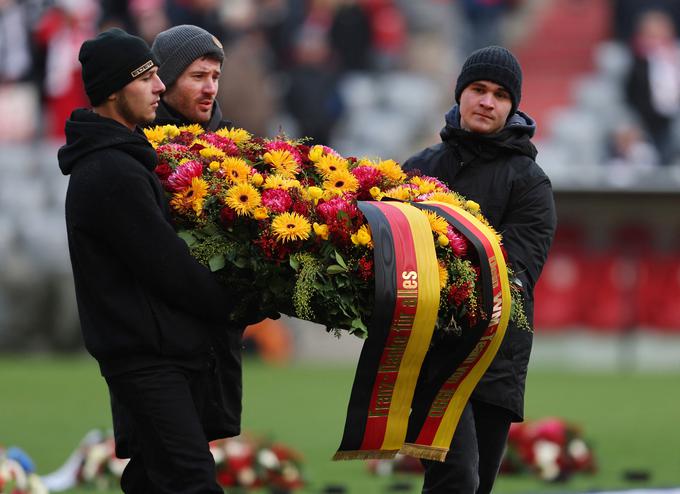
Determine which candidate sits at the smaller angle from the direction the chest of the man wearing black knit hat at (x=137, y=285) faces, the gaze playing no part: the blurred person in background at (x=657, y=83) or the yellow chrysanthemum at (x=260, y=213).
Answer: the yellow chrysanthemum

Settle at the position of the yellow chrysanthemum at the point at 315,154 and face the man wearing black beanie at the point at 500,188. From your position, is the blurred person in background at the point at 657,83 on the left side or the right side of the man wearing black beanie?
left

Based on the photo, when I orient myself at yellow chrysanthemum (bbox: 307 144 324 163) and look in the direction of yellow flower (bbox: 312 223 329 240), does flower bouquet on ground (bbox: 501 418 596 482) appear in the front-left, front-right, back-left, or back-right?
back-left

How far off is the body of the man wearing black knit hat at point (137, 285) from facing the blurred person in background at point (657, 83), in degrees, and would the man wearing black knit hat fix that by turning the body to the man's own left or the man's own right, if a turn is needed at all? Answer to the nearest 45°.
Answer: approximately 45° to the man's own left

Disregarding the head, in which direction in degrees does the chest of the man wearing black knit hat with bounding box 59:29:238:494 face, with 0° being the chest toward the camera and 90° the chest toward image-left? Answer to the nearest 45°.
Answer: approximately 270°

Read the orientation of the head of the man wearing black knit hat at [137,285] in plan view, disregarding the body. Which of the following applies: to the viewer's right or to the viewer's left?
to the viewer's right

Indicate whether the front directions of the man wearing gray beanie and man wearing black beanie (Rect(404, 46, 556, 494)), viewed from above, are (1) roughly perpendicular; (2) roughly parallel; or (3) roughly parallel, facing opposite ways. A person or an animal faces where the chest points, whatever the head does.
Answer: roughly perpendicular

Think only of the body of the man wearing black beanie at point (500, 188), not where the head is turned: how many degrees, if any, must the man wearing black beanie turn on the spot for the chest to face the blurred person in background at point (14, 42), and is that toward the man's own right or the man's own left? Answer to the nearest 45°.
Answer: approximately 90° to the man's own right

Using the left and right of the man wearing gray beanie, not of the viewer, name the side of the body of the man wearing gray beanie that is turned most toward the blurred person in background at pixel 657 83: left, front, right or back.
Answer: left

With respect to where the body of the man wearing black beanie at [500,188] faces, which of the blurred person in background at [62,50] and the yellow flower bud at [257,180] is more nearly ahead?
the yellow flower bud

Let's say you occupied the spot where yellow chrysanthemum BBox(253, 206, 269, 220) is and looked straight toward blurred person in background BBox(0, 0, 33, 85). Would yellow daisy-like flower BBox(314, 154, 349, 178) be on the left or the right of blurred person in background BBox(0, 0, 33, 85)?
right

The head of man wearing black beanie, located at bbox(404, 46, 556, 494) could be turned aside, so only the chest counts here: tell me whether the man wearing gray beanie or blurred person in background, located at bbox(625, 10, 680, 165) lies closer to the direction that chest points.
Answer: the man wearing gray beanie

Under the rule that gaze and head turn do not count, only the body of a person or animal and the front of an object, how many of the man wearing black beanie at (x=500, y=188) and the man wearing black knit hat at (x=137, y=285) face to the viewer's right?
1
